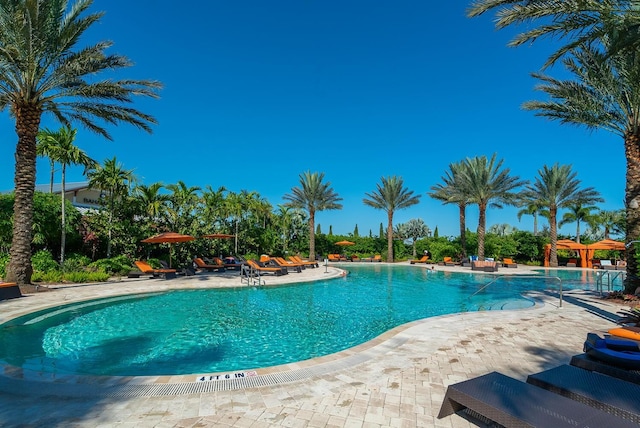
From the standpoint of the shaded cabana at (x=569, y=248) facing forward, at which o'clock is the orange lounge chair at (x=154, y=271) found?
The orange lounge chair is roughly at 1 o'clock from the shaded cabana.

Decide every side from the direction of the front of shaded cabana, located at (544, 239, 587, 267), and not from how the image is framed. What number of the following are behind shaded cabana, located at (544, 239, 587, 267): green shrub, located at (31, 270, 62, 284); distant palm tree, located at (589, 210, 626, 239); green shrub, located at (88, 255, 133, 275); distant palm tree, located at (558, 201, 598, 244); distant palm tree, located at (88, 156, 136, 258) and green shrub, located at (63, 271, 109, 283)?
2

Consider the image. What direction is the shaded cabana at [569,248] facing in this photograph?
toward the camera

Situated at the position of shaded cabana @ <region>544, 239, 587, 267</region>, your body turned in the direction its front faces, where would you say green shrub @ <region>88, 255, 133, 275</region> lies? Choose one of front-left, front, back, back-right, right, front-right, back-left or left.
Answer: front-right

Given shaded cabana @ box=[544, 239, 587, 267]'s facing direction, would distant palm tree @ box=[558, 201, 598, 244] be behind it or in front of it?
behind

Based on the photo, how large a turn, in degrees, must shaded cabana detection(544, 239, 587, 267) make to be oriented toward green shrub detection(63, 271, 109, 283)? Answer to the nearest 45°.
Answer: approximately 45° to its right

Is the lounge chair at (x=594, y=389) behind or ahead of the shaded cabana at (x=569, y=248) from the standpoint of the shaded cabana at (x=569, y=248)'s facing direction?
ahead

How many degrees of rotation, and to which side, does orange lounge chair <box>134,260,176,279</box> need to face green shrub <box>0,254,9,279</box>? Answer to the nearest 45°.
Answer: approximately 180°

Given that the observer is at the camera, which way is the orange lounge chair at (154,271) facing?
facing to the right of the viewer

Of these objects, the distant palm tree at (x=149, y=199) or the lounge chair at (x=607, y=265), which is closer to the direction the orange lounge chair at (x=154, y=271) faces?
the lounge chair
